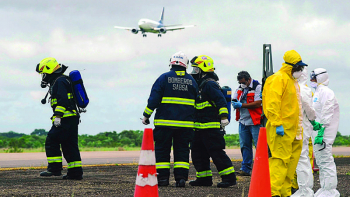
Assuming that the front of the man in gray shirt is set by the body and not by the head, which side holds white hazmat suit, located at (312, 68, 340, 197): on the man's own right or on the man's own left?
on the man's own left

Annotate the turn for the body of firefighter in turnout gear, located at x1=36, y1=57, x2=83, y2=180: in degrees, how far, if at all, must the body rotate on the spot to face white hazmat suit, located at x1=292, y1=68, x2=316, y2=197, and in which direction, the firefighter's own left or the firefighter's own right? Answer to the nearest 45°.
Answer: approximately 135° to the firefighter's own left

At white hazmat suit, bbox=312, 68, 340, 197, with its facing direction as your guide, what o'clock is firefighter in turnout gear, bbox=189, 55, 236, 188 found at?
The firefighter in turnout gear is roughly at 12 o'clock from the white hazmat suit.

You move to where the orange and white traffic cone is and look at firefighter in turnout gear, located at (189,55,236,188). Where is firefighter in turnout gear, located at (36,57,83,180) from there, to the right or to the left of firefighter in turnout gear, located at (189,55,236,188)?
left

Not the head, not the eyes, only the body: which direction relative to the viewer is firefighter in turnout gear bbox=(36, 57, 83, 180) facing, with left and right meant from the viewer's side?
facing to the left of the viewer

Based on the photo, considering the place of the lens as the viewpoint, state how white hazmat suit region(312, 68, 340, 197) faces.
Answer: facing to the left of the viewer

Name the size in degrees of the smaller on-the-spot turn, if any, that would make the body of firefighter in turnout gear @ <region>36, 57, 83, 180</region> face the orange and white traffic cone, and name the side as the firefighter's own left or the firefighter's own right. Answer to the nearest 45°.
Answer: approximately 90° to the firefighter's own left
